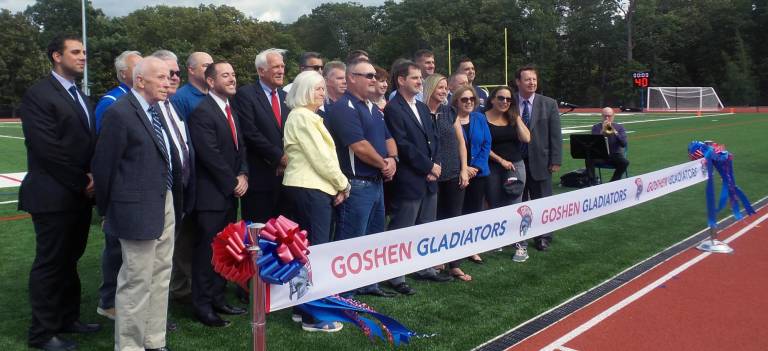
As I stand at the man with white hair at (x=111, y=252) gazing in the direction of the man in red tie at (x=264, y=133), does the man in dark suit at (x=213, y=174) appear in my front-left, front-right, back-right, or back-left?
front-right

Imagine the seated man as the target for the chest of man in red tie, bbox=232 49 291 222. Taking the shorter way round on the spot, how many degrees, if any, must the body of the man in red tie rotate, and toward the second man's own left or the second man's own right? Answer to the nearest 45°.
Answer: approximately 90° to the second man's own left

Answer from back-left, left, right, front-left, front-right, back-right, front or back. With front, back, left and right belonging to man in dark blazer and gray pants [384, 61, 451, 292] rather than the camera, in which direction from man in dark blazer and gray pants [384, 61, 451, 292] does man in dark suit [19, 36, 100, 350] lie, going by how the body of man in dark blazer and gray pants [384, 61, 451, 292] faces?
right

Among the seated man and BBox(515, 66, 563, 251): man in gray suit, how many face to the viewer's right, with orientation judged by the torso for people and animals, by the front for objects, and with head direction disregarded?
0

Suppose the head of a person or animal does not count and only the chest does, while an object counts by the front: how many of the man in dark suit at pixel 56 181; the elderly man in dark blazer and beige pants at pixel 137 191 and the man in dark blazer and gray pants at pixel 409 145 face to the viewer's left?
0

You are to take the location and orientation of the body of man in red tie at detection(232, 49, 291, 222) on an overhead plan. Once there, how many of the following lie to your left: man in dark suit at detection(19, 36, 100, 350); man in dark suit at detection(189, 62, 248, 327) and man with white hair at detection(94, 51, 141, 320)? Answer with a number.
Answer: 0

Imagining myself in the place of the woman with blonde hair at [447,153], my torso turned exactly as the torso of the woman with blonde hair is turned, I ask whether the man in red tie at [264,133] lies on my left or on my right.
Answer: on my right

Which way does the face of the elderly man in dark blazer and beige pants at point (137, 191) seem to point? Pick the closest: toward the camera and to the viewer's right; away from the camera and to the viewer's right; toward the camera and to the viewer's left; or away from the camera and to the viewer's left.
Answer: toward the camera and to the viewer's right

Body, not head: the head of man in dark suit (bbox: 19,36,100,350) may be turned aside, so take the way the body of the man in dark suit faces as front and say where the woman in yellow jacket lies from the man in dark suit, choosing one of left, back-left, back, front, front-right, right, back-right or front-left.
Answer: front-left

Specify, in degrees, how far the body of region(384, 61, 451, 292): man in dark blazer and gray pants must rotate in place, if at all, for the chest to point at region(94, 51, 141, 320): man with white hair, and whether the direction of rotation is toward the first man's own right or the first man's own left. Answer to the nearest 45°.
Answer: approximately 90° to the first man's own right

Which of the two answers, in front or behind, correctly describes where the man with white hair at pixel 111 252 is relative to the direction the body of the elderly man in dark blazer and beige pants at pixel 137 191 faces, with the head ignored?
behind

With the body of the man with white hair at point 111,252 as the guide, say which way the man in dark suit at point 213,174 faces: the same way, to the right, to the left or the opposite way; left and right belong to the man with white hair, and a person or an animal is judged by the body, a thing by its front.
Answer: the same way

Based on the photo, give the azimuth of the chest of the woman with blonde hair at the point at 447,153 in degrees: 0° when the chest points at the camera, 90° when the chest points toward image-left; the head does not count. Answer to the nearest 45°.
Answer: approximately 315°

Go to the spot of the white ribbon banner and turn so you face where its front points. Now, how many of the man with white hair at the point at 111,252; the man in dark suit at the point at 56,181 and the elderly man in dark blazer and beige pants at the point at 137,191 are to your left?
0

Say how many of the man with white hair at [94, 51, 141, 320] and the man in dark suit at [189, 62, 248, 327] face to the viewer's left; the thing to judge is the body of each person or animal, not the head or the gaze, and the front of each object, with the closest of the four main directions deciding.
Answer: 0

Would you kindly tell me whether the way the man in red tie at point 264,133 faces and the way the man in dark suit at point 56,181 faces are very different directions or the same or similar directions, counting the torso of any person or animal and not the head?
same or similar directions

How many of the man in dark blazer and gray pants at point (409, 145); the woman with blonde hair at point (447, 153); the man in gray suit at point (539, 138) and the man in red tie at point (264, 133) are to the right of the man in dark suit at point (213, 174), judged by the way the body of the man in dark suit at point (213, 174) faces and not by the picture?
0

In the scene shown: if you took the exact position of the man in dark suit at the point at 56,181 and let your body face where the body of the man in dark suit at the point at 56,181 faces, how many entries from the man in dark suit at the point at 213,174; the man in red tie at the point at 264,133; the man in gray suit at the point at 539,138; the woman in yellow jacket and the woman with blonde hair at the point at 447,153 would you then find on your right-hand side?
0

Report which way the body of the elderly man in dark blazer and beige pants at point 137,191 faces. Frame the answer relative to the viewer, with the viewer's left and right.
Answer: facing the viewer and to the right of the viewer
